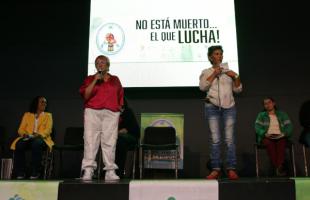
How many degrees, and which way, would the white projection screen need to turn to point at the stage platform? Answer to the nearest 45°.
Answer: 0° — it already faces it

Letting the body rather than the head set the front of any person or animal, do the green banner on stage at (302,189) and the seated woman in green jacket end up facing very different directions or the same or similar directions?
same or similar directions

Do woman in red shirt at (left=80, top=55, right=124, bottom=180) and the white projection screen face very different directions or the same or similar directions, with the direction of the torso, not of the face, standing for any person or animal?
same or similar directions

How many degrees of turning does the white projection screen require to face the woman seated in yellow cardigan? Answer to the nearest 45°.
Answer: approximately 90° to its right

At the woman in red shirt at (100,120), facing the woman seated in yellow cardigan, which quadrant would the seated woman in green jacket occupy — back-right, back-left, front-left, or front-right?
back-right

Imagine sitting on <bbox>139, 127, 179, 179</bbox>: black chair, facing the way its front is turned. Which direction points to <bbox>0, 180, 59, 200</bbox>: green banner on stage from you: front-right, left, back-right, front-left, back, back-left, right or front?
front-right

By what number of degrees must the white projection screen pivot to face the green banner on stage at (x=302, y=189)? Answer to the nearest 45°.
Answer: approximately 45° to its left

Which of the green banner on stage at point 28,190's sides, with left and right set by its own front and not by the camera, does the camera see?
front

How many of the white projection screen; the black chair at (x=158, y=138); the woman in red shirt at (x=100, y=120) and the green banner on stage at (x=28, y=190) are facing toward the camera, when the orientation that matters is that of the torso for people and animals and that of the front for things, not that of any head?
4

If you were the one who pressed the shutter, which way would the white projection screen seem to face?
facing the viewer

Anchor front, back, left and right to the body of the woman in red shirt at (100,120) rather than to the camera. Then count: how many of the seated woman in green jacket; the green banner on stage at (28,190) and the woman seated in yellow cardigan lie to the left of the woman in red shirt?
1

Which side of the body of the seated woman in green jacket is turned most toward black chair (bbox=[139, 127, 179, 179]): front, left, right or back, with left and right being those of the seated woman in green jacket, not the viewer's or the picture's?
right

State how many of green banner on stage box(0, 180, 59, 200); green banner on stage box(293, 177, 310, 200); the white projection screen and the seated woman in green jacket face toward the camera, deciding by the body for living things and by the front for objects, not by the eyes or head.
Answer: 4

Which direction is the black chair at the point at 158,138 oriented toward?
toward the camera

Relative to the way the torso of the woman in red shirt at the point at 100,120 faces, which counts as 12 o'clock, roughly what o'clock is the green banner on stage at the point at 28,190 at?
The green banner on stage is roughly at 2 o'clock from the woman in red shirt.

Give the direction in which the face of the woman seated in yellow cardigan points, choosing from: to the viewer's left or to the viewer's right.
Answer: to the viewer's right
